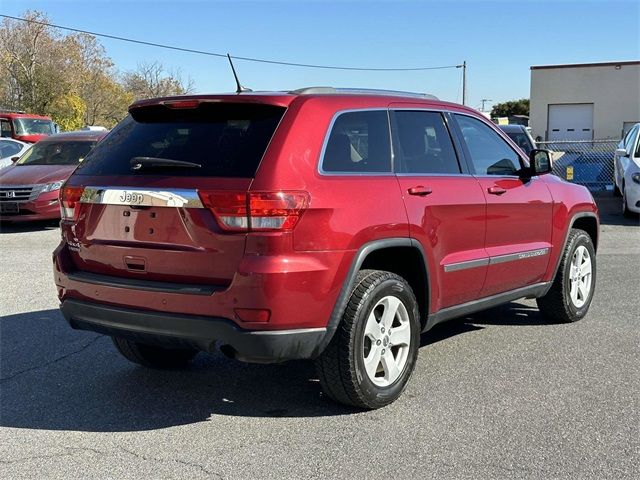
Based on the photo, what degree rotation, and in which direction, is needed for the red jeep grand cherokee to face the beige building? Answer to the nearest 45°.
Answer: approximately 45° to its left

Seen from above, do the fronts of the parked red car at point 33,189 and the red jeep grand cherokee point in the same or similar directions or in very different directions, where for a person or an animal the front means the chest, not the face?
very different directions

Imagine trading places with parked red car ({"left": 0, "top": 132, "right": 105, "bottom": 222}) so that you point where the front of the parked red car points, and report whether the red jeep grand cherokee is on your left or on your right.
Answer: on your left

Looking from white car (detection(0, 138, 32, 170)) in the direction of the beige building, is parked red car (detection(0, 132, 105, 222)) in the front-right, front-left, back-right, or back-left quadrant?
back-right

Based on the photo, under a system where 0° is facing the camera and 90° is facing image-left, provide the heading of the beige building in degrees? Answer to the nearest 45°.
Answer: approximately 0°

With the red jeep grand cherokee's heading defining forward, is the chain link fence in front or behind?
in front

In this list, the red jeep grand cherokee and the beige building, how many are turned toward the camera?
1

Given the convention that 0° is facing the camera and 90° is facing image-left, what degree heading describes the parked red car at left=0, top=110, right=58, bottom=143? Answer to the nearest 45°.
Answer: approximately 315°

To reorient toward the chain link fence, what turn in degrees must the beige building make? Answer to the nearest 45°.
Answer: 0° — it already faces it

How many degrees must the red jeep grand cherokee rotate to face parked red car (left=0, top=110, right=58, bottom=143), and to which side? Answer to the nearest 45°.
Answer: approximately 90° to its left

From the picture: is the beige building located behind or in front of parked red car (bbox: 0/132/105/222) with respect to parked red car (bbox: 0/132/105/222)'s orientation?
behind
